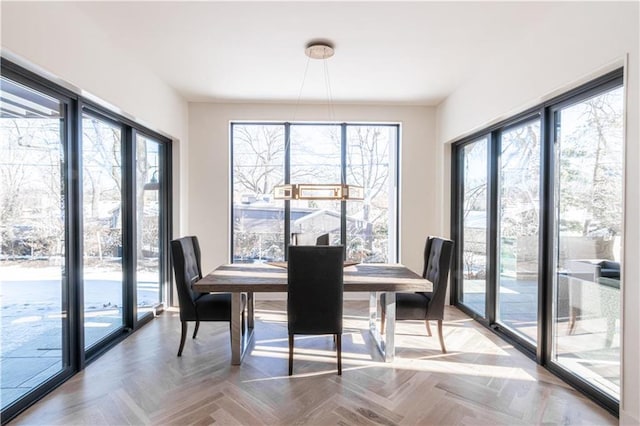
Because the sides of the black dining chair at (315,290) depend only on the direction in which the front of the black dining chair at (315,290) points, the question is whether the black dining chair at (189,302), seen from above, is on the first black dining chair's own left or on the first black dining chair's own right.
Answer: on the first black dining chair's own left

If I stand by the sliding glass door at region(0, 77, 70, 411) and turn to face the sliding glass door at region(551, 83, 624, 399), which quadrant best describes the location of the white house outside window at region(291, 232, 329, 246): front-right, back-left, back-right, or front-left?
front-left

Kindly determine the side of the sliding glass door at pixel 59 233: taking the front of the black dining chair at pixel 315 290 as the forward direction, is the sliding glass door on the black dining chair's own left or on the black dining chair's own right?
on the black dining chair's own left

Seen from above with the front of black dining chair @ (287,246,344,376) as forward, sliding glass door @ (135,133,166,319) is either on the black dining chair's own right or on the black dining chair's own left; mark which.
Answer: on the black dining chair's own left

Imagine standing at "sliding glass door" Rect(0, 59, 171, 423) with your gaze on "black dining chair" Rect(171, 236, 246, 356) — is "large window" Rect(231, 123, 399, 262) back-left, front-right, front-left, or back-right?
front-left

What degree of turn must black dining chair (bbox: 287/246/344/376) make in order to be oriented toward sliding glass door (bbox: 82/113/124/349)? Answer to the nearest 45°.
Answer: approximately 90° to its left

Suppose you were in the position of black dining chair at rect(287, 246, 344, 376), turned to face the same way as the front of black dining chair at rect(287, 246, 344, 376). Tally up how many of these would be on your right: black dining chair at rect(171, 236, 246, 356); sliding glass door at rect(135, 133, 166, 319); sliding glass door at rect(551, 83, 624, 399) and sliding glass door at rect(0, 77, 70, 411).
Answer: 1

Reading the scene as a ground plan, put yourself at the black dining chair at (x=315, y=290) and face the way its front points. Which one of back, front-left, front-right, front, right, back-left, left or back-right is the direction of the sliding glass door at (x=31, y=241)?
left

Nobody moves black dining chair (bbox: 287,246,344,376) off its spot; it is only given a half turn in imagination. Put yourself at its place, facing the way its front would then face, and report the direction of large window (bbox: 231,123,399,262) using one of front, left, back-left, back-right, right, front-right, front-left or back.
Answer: back

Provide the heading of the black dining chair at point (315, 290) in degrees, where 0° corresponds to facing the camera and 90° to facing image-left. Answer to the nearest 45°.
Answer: approximately 180°

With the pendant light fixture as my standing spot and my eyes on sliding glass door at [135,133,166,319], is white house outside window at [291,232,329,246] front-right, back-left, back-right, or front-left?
front-right

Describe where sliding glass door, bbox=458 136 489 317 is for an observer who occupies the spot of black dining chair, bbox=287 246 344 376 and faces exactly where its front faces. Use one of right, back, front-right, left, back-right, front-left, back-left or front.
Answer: front-right

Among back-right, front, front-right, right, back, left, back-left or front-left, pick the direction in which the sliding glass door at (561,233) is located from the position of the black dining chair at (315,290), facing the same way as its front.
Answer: right

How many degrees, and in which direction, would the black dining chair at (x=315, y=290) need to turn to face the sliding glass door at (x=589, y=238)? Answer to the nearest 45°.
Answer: approximately 90° to its right

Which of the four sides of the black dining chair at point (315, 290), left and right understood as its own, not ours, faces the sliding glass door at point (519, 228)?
right

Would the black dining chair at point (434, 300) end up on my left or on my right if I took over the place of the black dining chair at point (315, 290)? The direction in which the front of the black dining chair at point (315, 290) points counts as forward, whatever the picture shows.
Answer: on my right
